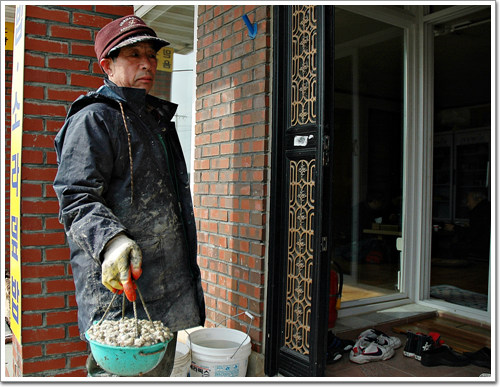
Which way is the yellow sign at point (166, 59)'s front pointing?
toward the camera

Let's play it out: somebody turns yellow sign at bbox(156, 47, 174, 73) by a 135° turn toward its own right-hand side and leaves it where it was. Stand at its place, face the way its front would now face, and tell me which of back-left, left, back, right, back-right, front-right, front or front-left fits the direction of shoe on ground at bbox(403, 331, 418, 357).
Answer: back

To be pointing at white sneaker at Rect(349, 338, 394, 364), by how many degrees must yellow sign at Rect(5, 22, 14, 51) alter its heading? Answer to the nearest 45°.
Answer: approximately 45° to its left

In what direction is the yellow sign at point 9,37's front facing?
toward the camera

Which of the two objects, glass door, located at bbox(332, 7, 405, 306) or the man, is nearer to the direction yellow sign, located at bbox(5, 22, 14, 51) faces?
the man

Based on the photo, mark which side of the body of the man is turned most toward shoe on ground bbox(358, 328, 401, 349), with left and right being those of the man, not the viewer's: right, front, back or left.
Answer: left

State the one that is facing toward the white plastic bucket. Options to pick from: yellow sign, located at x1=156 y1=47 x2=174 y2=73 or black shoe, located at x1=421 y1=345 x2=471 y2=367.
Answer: the yellow sign
